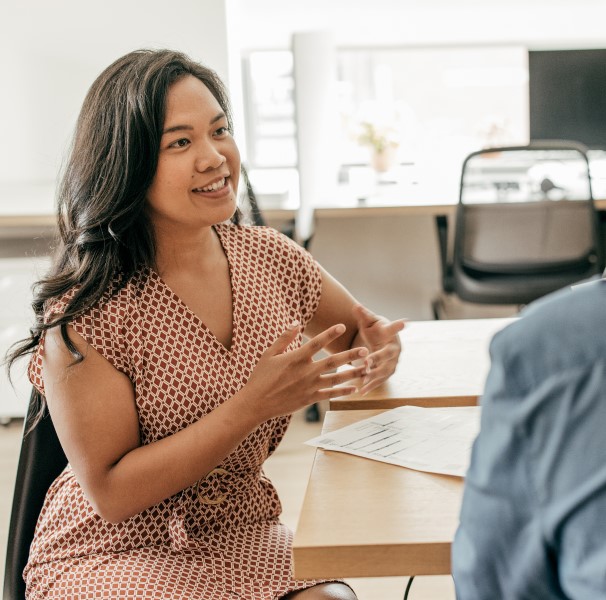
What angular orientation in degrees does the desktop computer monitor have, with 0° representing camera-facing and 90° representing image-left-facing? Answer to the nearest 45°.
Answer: approximately 0°

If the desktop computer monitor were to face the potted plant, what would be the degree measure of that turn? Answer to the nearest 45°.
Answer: approximately 90° to its right

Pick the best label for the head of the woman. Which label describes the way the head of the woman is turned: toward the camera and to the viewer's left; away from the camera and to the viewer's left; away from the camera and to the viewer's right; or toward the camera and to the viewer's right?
toward the camera and to the viewer's right

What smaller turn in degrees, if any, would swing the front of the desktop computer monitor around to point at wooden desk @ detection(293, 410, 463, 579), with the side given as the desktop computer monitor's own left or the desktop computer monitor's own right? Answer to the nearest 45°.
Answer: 0° — it already faces it

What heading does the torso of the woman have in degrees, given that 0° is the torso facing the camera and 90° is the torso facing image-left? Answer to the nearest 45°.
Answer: approximately 315°

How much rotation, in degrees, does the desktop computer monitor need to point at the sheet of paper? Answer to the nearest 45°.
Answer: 0° — it already faces it
